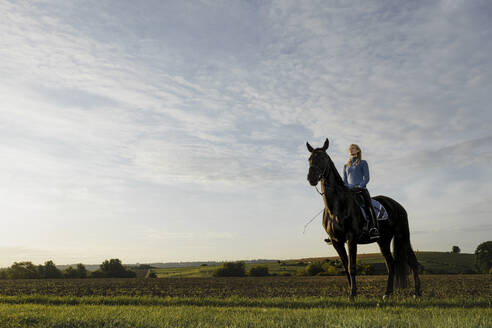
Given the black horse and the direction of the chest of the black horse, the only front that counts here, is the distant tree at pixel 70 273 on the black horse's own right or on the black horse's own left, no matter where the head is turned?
on the black horse's own right

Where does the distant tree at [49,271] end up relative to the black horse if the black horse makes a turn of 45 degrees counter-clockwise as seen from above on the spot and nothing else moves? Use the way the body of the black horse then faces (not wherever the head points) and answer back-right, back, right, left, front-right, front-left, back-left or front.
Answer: back-right

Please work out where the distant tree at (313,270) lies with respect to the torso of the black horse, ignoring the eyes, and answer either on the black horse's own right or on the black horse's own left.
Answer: on the black horse's own right

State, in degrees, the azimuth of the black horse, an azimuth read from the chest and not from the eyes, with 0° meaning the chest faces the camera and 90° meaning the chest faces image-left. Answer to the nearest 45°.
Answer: approximately 45°

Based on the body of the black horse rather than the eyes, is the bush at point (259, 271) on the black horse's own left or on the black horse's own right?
on the black horse's own right

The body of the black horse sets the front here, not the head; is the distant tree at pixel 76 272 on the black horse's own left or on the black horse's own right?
on the black horse's own right
